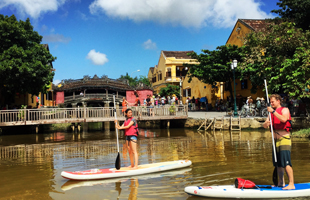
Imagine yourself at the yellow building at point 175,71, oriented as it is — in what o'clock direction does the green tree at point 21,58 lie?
The green tree is roughly at 2 o'clock from the yellow building.

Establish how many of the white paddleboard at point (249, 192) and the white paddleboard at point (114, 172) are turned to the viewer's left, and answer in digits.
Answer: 2

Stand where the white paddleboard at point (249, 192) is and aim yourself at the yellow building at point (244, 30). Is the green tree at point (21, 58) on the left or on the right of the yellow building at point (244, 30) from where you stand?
left

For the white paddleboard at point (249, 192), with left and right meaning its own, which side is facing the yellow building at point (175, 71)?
right

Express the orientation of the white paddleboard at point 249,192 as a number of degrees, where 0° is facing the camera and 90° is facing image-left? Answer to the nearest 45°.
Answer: approximately 90°

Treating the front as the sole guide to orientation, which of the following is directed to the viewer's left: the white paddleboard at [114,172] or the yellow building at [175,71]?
the white paddleboard

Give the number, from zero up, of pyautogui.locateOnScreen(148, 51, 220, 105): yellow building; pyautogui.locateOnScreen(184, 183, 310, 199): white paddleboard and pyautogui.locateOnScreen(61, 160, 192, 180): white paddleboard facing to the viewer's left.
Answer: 2

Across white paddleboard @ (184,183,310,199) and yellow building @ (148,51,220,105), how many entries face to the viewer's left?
1

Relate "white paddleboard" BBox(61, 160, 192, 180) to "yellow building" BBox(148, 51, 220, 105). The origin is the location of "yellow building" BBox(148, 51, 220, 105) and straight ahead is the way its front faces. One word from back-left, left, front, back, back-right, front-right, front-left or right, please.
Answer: front-right

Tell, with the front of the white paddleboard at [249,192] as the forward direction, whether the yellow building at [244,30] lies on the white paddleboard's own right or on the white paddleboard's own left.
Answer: on the white paddleboard's own right

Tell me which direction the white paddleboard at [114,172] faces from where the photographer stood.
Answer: facing to the left of the viewer

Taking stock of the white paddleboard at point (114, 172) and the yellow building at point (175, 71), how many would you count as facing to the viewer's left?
1

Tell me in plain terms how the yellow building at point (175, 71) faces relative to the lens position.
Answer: facing the viewer and to the right of the viewer
